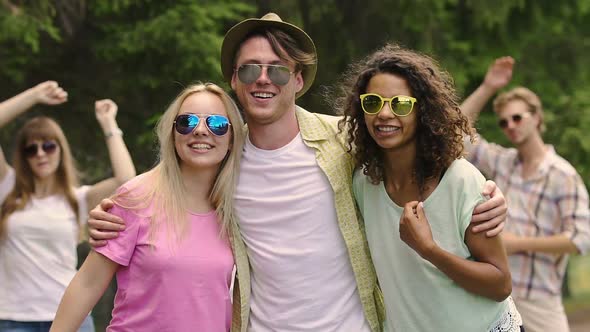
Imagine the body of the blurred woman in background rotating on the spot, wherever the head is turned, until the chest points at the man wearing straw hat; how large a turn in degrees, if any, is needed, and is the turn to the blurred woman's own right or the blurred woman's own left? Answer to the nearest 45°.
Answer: approximately 45° to the blurred woman's own left

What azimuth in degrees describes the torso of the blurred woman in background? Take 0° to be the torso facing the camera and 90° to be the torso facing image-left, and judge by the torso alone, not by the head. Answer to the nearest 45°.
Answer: approximately 0°

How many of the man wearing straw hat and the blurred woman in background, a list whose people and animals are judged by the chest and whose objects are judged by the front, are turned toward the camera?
2

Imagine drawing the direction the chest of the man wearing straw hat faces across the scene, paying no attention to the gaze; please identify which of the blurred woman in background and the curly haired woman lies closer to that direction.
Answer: the curly haired woman

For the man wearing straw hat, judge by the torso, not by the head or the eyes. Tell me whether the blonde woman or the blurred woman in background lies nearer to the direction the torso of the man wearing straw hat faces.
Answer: the blonde woman

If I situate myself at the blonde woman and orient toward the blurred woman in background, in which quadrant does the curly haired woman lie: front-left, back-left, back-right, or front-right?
back-right

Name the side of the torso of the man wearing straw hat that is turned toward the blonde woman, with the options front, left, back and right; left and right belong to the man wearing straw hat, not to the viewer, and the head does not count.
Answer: right

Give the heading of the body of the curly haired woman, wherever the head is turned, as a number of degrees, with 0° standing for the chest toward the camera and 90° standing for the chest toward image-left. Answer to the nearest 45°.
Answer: approximately 45°

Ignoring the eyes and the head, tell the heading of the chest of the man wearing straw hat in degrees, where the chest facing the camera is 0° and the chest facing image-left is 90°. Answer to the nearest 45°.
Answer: approximately 0°
